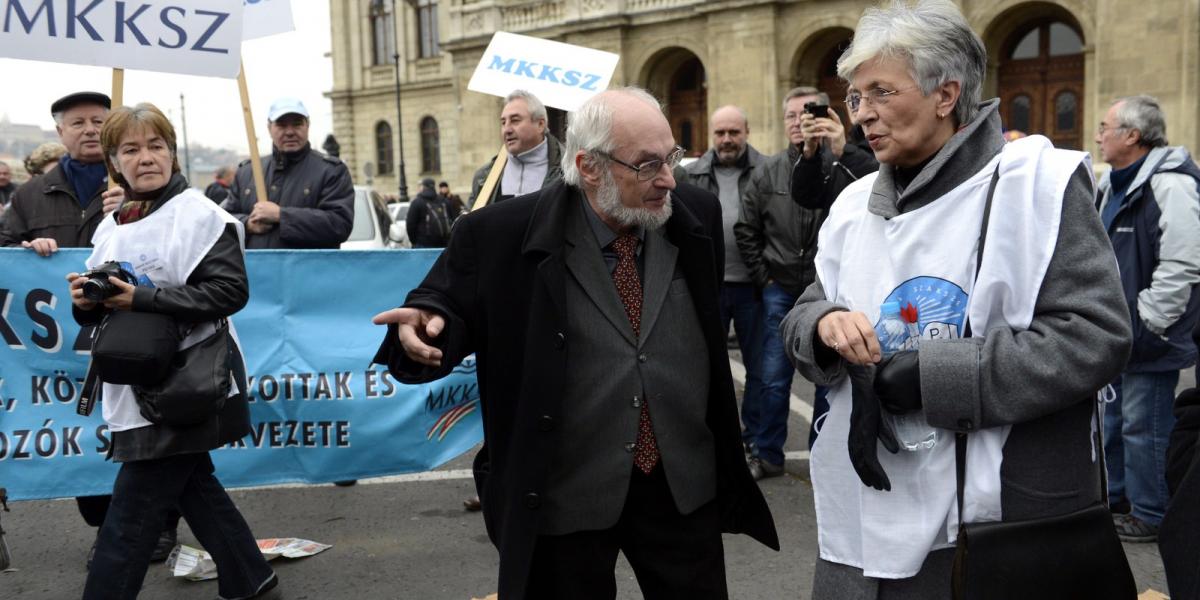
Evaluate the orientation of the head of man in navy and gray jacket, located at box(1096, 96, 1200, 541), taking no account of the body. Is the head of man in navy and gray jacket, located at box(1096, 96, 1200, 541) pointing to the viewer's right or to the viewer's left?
to the viewer's left

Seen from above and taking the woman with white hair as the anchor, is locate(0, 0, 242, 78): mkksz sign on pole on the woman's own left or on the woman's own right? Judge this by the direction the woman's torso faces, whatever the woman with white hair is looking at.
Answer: on the woman's own right

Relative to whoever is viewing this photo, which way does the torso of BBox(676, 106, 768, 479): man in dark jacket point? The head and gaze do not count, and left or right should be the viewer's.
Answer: facing the viewer

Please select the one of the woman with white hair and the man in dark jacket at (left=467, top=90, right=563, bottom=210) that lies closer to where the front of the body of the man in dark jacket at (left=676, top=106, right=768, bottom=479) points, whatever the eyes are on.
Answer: the woman with white hair

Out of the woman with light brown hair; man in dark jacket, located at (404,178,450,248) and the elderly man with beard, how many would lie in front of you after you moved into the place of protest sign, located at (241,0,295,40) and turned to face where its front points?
2

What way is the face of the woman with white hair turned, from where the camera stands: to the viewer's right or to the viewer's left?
to the viewer's left

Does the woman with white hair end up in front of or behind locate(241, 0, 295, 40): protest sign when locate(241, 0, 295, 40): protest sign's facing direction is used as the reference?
in front

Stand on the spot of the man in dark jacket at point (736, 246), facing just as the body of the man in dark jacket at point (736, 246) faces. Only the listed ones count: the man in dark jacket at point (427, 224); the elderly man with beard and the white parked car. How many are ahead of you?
1

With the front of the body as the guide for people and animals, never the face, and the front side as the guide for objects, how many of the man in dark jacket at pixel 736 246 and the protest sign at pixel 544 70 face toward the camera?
2
